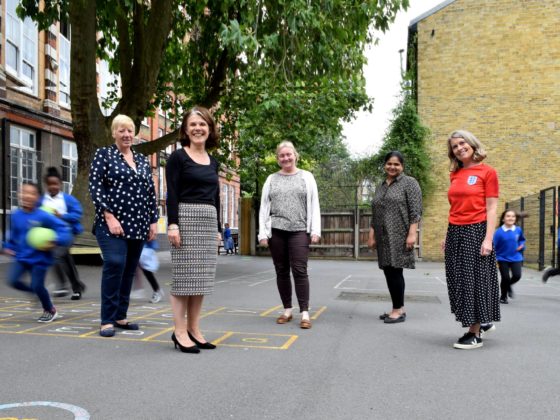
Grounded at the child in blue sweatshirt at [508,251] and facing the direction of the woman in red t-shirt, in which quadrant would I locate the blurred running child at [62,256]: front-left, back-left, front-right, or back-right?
front-right

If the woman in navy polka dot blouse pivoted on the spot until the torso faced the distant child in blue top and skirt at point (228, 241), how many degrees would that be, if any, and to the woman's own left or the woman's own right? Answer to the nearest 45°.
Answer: approximately 135° to the woman's own left

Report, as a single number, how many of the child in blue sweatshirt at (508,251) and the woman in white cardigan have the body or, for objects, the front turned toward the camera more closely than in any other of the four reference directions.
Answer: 2

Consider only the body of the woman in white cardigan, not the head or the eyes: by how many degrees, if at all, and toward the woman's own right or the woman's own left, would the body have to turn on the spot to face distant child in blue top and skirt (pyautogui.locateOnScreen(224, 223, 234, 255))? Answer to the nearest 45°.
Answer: approximately 180°

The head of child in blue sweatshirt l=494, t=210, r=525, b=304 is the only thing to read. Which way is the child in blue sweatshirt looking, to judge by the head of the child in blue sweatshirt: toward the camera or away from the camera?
toward the camera

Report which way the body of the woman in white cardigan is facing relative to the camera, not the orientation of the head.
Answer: toward the camera

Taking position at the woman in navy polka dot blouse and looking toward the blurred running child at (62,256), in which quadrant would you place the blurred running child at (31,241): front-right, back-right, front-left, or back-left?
front-left

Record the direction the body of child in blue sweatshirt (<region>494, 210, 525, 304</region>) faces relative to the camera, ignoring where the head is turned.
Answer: toward the camera

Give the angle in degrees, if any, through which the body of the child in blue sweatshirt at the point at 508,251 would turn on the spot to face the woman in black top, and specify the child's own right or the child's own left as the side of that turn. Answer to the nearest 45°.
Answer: approximately 45° to the child's own right

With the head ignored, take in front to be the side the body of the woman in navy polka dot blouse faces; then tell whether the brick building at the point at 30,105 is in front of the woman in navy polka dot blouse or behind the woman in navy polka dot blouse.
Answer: behind

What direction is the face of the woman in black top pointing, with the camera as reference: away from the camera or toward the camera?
toward the camera

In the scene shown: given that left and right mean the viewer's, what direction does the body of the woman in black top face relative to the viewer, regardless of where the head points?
facing the viewer and to the right of the viewer

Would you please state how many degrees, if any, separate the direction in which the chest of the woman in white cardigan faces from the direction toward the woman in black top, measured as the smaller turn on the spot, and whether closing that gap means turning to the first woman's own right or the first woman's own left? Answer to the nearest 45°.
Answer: approximately 45° to the first woman's own right

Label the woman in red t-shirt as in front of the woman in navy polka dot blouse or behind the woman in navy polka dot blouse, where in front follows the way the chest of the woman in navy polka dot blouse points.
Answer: in front

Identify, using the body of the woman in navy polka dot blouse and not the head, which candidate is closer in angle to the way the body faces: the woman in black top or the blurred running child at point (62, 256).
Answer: the woman in black top

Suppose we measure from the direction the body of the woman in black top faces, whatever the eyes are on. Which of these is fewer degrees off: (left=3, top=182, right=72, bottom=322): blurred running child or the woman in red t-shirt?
the woman in red t-shirt

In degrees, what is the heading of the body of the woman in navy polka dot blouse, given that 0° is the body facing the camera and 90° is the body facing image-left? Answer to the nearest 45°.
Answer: approximately 315°
